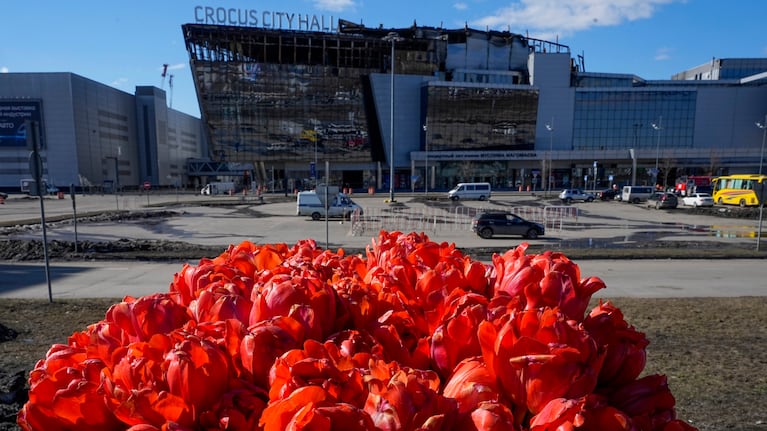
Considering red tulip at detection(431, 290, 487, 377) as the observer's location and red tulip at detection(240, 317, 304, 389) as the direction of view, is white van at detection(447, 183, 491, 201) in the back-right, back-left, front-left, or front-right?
back-right

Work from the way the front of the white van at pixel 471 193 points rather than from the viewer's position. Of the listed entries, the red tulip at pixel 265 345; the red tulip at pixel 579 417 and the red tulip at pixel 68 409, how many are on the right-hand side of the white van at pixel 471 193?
0

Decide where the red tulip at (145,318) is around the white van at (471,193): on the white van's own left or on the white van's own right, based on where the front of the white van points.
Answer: on the white van's own left

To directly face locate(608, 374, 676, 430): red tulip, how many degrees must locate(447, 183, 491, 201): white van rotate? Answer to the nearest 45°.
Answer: approximately 90° to its left

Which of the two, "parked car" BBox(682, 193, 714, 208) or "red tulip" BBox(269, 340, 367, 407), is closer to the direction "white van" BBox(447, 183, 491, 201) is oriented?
the red tulip

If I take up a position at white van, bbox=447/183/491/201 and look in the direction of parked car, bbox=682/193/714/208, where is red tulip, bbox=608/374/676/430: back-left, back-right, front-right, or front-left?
front-right

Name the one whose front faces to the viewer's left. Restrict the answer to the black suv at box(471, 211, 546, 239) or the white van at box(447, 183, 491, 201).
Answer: the white van

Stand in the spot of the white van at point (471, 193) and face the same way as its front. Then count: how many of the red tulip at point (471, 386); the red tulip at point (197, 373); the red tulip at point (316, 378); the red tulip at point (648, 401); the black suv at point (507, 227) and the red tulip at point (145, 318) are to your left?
6

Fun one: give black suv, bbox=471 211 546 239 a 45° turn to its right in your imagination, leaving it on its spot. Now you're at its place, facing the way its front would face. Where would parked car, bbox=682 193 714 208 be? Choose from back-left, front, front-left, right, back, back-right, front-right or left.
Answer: left

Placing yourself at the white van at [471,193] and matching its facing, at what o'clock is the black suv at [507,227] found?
The black suv is roughly at 9 o'clock from the white van.

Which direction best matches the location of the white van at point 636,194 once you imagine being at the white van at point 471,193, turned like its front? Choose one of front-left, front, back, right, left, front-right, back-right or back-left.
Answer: back

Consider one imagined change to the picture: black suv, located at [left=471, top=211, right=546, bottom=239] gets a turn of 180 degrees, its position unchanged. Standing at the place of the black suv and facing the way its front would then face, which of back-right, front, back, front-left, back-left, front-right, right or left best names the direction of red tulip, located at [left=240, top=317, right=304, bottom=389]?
left

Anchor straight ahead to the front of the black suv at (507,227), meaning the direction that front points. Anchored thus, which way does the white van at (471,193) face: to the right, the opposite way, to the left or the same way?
the opposite way

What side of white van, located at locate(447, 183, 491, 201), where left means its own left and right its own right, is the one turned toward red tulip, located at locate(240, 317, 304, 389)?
left

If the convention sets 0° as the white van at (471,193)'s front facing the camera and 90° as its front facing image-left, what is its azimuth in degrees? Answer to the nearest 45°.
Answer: approximately 90°

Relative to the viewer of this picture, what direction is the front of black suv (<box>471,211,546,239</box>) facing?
facing to the right of the viewer

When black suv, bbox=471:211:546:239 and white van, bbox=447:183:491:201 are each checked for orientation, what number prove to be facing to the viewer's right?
1
